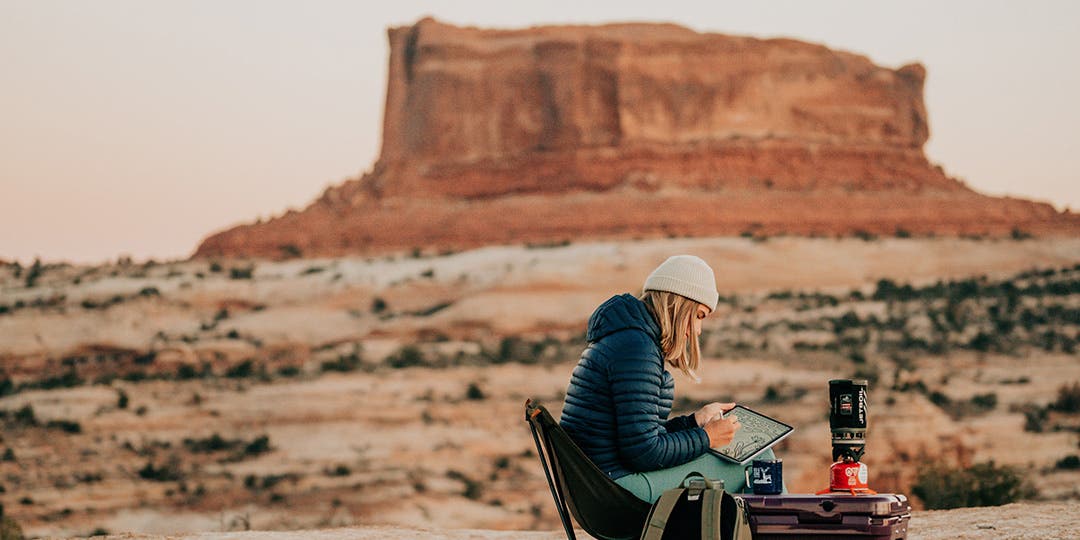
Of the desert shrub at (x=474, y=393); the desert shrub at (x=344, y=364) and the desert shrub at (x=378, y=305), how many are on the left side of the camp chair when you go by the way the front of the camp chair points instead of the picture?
3

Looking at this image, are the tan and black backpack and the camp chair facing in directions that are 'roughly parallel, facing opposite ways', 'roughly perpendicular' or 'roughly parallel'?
roughly perpendicular

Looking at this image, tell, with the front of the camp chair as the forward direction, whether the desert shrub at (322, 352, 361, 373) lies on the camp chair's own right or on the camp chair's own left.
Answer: on the camp chair's own left

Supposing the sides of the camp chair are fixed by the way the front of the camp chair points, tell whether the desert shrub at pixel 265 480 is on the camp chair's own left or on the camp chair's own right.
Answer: on the camp chair's own left

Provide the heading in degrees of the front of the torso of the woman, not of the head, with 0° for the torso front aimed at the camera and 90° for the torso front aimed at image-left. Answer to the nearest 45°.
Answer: approximately 270°

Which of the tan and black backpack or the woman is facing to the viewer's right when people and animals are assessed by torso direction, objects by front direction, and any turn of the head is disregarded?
the woman

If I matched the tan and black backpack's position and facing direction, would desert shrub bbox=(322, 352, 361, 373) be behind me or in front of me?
in front

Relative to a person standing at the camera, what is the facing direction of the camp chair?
facing to the right of the viewer

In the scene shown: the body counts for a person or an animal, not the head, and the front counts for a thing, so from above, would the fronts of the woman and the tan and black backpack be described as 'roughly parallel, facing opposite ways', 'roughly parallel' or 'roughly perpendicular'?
roughly perpendicular

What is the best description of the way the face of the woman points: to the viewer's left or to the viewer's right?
to the viewer's right

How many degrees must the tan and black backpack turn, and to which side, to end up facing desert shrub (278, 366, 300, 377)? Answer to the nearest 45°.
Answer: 0° — it already faces it
